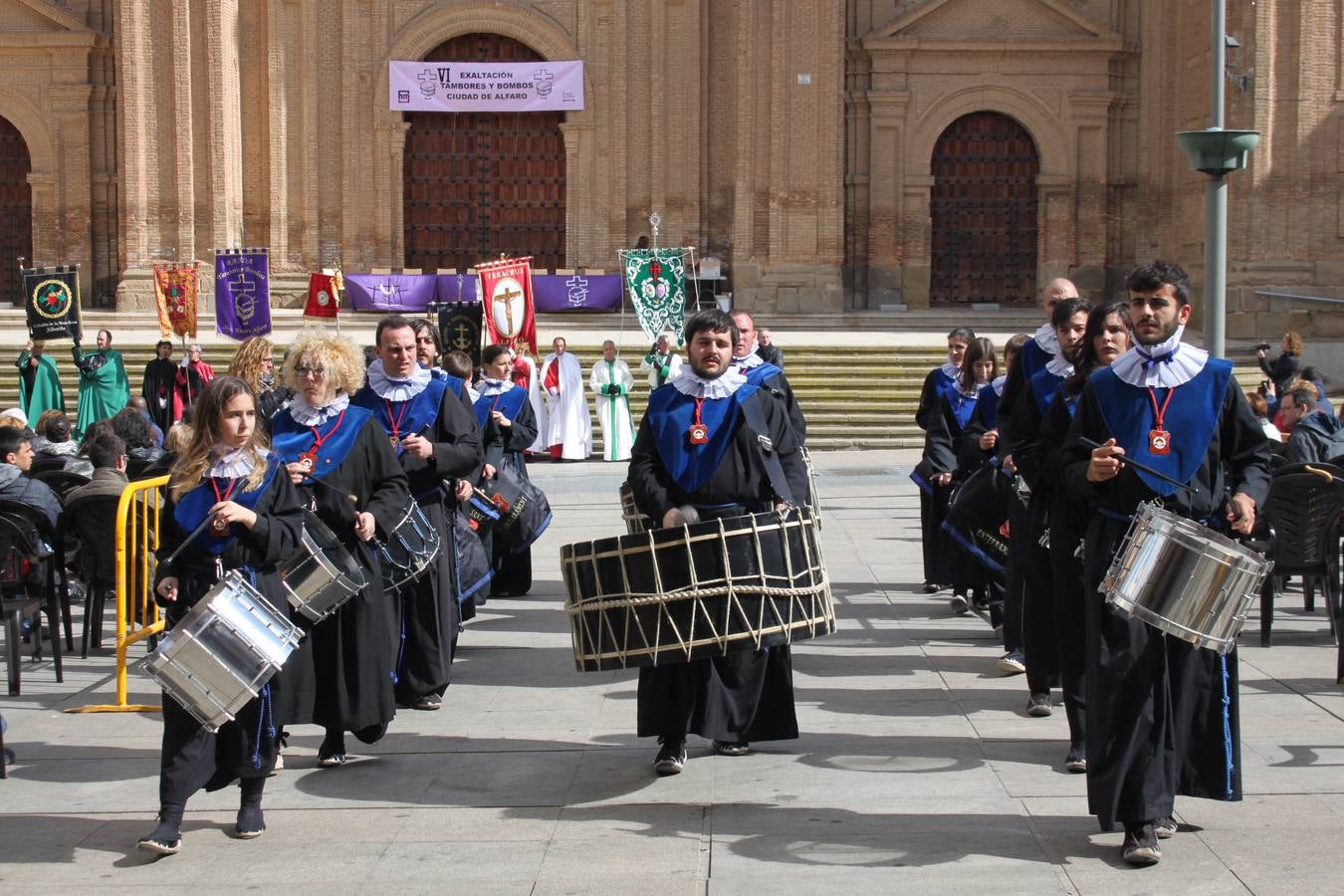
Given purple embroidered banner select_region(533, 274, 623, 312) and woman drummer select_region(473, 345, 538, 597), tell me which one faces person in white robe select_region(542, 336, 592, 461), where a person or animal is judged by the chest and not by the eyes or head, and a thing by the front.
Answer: the purple embroidered banner

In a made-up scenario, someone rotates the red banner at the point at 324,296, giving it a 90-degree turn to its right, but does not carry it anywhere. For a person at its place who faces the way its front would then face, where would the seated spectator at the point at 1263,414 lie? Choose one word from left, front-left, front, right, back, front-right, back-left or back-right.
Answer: back-left

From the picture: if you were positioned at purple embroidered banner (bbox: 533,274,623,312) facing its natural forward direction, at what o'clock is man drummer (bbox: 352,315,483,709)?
The man drummer is roughly at 12 o'clock from the purple embroidered banner.

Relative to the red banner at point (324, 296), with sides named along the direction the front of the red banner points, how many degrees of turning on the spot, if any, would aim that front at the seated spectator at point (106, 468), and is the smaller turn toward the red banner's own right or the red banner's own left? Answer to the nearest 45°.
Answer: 0° — it already faces them

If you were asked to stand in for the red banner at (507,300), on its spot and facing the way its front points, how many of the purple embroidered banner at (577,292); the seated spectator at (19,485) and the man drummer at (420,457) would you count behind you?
1

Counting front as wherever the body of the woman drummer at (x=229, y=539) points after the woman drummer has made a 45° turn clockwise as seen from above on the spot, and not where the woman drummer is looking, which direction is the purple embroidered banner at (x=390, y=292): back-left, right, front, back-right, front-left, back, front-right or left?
back-right

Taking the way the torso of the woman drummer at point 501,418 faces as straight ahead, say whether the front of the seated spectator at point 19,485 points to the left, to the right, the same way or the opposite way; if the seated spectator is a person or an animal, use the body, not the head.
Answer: to the left

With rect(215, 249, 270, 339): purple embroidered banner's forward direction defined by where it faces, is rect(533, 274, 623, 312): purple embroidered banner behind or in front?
behind

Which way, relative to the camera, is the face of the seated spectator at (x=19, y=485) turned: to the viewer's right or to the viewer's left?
to the viewer's right

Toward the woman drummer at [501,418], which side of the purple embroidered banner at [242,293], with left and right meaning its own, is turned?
front

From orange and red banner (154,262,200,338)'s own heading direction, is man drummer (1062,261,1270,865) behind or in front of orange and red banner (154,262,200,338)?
in front
